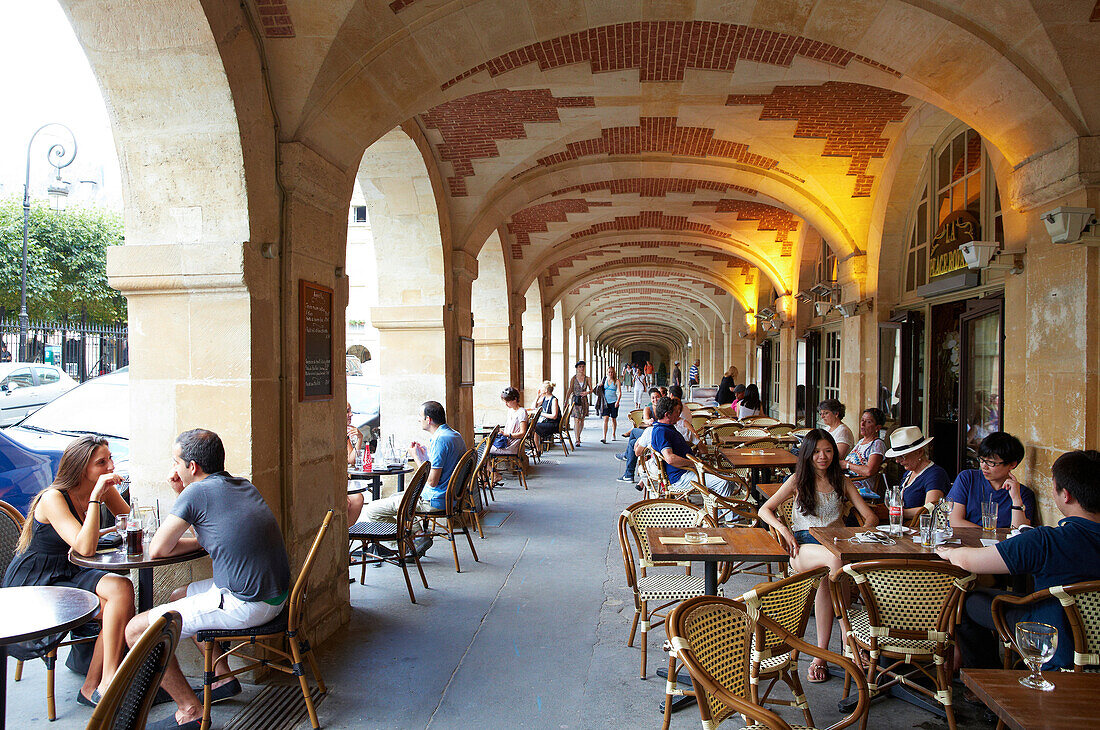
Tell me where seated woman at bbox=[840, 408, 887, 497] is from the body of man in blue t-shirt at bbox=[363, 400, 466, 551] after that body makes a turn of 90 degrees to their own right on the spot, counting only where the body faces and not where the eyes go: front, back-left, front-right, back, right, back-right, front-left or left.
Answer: right

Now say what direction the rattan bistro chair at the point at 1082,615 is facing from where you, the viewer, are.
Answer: facing away from the viewer and to the left of the viewer

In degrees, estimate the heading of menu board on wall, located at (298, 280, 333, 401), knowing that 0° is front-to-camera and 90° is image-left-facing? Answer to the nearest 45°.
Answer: approximately 315°

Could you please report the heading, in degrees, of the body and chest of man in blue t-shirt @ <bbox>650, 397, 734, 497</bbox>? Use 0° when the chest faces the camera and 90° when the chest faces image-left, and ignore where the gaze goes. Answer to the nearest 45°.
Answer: approximately 270°

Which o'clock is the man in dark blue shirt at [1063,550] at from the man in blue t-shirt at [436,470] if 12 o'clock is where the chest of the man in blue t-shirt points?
The man in dark blue shirt is roughly at 8 o'clock from the man in blue t-shirt.

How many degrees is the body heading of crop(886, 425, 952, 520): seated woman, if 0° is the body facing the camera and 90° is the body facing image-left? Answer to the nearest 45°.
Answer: approximately 45°

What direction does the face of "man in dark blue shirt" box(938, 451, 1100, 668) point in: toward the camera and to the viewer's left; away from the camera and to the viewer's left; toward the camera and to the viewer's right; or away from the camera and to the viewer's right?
away from the camera and to the viewer's left

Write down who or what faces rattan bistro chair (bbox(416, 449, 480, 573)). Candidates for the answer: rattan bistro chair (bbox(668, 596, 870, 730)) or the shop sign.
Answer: the shop sign

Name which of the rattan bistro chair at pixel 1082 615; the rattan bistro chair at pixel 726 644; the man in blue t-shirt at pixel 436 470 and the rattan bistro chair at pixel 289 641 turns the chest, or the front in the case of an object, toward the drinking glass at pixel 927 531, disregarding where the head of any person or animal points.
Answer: the rattan bistro chair at pixel 1082 615

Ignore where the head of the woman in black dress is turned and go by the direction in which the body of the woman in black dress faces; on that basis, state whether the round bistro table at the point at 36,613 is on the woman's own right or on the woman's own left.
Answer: on the woman's own right

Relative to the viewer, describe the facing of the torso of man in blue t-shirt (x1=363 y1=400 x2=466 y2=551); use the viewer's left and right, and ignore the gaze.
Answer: facing to the left of the viewer

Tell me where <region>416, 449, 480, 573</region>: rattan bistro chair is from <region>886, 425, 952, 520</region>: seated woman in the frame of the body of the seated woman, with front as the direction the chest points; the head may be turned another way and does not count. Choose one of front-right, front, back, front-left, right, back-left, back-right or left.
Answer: front-right

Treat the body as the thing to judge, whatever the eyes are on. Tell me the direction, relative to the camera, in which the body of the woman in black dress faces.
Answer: to the viewer's right
